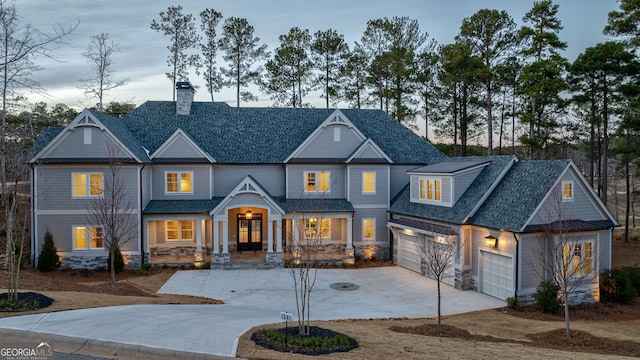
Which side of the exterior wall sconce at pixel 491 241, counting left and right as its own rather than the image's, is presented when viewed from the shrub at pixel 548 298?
left

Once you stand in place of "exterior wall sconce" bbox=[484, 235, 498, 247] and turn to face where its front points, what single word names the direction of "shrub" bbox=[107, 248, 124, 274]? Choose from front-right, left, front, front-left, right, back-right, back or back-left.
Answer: front-right

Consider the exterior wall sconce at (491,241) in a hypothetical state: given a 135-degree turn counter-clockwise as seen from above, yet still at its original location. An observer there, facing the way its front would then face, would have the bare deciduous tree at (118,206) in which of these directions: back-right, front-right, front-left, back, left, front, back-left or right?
back

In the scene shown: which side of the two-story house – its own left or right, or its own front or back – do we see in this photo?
front

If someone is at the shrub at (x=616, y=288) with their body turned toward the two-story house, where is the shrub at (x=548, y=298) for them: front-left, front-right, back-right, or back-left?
front-left

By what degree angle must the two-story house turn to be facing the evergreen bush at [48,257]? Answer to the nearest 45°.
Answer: approximately 90° to its right

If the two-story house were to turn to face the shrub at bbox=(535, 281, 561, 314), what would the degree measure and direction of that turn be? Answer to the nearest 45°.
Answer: approximately 45° to its left

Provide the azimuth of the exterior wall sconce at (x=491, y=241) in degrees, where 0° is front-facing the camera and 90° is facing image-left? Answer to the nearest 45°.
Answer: approximately 45°
